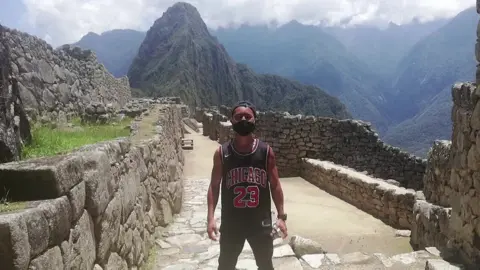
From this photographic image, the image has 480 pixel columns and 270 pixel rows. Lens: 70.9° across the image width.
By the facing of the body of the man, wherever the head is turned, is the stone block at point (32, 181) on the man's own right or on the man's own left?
on the man's own right

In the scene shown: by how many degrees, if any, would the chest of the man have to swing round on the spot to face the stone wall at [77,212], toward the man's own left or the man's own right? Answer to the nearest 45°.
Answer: approximately 45° to the man's own right

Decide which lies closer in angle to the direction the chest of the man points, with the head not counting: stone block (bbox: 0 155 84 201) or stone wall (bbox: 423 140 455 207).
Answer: the stone block

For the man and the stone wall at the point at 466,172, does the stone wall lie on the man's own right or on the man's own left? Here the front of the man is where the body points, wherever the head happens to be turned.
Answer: on the man's own left

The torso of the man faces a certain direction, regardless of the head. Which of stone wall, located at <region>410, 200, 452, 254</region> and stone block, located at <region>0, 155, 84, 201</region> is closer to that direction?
the stone block

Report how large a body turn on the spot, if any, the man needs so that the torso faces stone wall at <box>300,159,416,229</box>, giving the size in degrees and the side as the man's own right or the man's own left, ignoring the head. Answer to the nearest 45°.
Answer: approximately 135° to the man's own left

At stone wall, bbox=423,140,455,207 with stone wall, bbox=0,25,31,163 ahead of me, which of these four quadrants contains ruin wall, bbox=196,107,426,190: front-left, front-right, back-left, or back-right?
back-right

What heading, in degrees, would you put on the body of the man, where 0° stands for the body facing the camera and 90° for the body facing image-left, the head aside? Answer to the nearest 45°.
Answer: approximately 0°

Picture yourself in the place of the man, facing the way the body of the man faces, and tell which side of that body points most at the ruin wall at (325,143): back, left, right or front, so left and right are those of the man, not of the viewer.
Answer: back

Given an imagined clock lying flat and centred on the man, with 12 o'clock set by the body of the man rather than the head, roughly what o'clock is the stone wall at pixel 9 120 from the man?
The stone wall is roughly at 3 o'clock from the man.

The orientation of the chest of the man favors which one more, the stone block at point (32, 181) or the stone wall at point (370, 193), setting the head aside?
the stone block

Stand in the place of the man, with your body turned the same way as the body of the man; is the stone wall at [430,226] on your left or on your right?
on your left

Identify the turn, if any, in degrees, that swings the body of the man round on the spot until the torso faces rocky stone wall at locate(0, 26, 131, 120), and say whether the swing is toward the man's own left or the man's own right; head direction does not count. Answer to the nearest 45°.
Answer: approximately 135° to the man's own right
